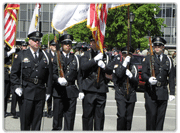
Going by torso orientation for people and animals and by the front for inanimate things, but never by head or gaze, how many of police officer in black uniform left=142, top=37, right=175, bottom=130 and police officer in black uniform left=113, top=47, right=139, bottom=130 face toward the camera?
2

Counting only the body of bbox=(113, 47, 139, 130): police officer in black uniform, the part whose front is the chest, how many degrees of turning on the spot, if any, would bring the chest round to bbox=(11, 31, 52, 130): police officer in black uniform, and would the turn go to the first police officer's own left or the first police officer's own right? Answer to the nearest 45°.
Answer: approximately 45° to the first police officer's own right

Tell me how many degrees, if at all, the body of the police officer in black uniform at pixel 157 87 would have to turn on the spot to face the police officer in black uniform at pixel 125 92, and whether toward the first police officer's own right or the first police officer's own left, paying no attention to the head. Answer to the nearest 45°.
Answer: approximately 90° to the first police officer's own right

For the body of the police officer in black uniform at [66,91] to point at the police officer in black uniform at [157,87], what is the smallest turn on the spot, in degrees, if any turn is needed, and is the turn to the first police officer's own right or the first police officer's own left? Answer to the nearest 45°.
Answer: approximately 90° to the first police officer's own left

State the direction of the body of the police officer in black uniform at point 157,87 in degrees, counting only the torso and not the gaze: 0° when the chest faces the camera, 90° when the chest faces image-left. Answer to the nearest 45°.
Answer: approximately 0°

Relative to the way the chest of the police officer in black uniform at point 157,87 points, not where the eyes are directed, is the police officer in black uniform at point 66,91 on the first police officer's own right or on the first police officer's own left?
on the first police officer's own right

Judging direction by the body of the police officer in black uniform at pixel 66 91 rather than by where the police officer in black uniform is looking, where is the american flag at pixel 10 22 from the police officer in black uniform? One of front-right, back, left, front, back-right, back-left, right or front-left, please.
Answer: back-right
